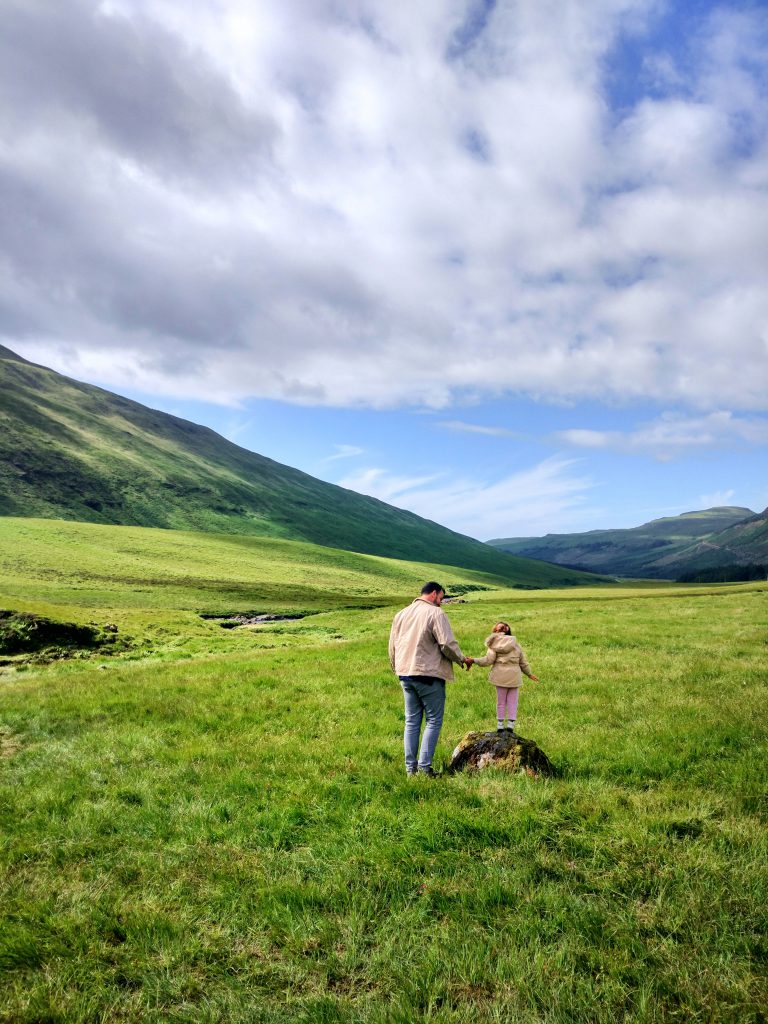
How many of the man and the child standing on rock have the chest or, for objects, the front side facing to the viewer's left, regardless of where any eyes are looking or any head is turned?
0

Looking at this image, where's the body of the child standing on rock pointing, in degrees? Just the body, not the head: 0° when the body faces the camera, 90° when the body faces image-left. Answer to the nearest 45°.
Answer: approximately 180°

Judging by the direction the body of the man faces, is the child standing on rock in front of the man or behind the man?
in front

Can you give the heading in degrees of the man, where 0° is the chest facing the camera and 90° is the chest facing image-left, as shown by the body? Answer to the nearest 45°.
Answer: approximately 225°

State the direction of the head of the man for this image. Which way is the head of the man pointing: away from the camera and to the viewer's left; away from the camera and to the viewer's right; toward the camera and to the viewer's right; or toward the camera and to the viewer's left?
away from the camera and to the viewer's right
